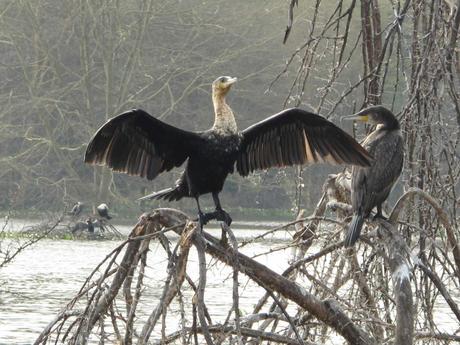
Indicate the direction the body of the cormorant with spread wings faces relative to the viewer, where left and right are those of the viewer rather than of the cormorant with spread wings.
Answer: facing the viewer and to the right of the viewer

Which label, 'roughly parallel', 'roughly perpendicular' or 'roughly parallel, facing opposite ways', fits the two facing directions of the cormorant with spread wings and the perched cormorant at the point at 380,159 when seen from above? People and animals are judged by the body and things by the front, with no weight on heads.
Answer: roughly perpendicular

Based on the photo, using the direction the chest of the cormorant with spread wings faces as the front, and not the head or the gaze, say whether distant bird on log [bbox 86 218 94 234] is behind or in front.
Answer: behind

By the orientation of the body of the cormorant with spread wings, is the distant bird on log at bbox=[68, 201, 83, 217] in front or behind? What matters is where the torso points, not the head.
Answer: behind
